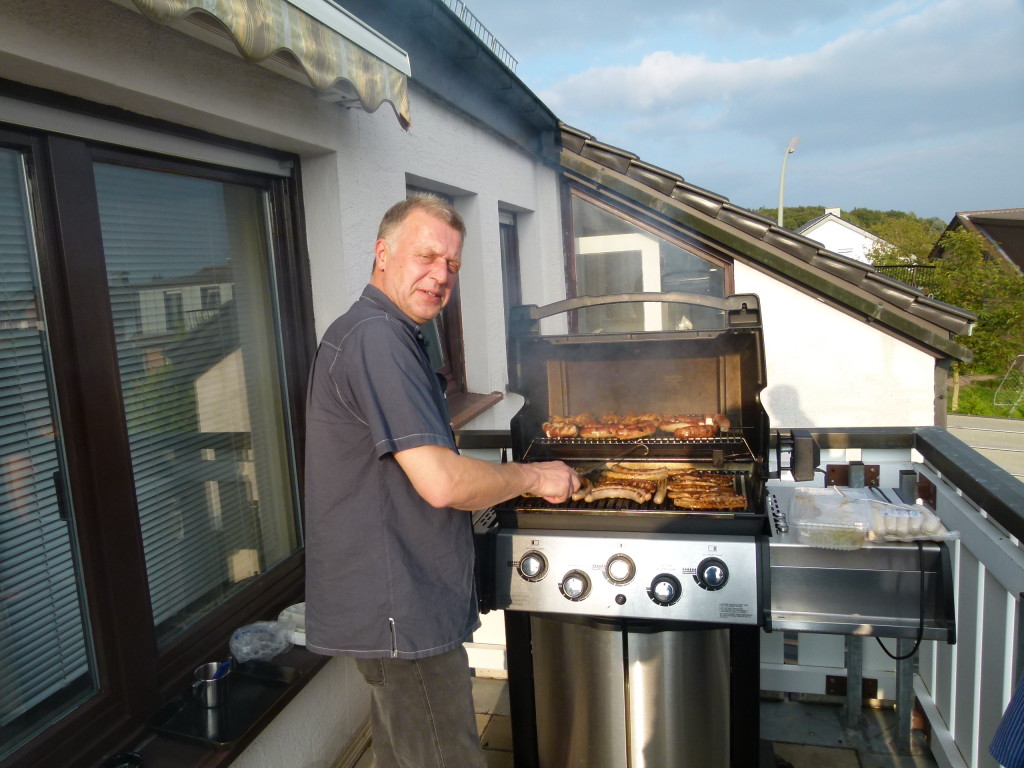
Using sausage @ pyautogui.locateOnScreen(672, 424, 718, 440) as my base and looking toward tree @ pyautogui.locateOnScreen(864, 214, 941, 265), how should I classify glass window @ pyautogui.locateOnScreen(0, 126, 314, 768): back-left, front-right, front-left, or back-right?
back-left

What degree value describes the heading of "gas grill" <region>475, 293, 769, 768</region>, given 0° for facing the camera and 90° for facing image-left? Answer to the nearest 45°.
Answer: approximately 0°

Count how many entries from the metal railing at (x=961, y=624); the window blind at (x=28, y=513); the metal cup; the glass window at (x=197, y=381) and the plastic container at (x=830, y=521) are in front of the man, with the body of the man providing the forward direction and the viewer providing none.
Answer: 2

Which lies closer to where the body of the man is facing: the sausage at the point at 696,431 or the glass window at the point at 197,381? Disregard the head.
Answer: the sausage

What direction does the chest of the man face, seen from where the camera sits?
to the viewer's right

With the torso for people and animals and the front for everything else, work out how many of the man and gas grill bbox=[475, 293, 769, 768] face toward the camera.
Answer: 1

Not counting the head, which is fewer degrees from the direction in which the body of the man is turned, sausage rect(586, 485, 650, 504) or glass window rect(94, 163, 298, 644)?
the sausage

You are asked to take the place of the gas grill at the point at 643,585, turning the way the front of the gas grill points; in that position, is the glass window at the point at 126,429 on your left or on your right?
on your right

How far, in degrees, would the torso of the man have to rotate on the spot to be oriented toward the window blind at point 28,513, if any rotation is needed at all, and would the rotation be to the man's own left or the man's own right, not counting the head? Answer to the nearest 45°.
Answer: approximately 180°

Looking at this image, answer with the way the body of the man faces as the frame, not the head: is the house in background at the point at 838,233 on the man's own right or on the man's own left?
on the man's own left

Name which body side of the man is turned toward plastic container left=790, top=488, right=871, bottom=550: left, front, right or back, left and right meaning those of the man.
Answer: front

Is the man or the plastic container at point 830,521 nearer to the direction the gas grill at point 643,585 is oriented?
the man

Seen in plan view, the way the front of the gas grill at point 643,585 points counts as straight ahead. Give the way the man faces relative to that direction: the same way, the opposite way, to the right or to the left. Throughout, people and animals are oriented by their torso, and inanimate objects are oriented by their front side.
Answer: to the left
